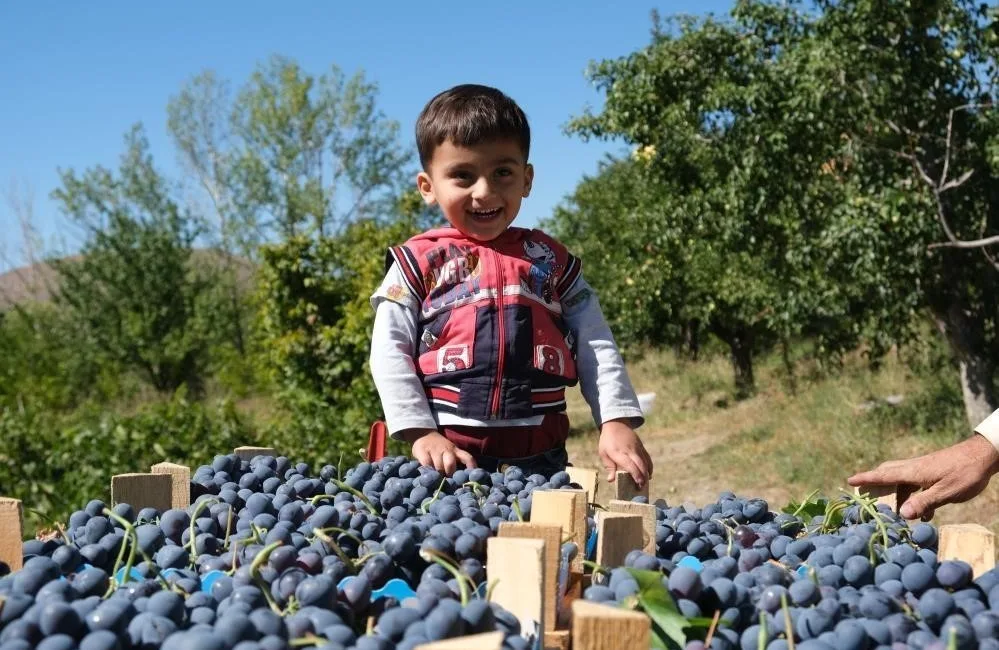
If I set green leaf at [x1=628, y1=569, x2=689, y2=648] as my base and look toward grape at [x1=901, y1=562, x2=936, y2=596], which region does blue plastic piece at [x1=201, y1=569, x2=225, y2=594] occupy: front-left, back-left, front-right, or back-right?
back-left

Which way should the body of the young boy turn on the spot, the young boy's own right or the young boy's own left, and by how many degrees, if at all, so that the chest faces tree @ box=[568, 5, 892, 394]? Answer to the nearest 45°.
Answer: approximately 180°

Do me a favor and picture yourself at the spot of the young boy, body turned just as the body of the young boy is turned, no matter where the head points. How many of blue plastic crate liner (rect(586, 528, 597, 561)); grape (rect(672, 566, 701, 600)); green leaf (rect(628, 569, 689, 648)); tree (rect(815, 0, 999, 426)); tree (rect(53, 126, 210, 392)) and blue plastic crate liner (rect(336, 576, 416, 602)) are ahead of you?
4

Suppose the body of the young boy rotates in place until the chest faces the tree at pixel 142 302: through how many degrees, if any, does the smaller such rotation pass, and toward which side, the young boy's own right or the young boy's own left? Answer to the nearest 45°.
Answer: approximately 135° to the young boy's own right

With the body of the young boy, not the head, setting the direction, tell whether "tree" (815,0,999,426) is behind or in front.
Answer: behind

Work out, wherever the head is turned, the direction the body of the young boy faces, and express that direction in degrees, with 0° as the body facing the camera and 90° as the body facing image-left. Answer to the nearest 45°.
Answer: approximately 0°
